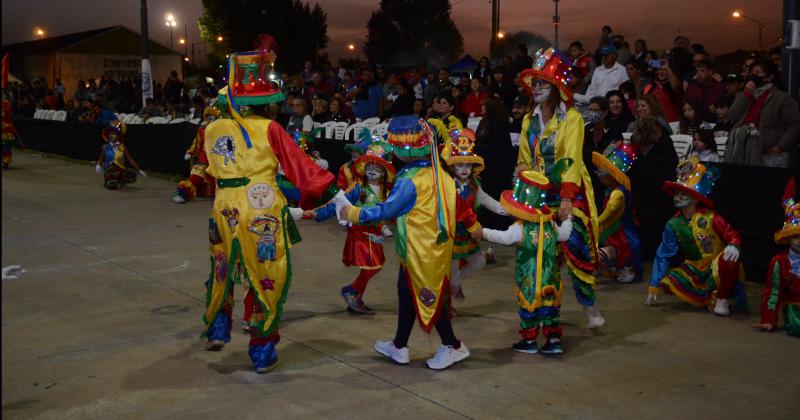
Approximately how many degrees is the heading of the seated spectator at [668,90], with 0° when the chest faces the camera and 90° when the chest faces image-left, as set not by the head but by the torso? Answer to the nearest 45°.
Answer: approximately 45°

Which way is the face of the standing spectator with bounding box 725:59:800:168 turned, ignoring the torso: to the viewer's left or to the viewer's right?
to the viewer's left

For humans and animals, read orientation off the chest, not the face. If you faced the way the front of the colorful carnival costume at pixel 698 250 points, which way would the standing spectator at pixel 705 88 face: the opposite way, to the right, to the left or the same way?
the same way

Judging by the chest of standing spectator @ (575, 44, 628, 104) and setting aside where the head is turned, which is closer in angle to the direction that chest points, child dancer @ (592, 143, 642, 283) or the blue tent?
the child dancer

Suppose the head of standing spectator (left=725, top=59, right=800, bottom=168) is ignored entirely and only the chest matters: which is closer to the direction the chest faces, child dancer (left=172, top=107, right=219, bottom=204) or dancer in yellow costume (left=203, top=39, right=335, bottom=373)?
the dancer in yellow costume

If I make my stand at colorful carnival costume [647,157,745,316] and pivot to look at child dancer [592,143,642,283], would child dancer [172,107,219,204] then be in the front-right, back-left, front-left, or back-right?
front-left

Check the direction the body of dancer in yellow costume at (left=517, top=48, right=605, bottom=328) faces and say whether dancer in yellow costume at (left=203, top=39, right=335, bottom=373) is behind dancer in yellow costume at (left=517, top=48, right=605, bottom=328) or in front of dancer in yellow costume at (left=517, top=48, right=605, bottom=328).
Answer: in front

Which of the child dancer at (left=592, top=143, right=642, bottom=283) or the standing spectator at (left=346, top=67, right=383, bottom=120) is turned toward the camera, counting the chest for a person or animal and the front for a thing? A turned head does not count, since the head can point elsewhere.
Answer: the standing spectator

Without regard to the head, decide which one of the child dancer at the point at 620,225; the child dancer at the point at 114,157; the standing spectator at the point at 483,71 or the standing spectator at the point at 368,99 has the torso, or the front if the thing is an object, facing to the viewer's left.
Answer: the child dancer at the point at 620,225

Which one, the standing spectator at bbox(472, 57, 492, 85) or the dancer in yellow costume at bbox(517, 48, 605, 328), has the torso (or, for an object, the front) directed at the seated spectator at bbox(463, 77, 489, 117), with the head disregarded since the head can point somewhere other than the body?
the standing spectator

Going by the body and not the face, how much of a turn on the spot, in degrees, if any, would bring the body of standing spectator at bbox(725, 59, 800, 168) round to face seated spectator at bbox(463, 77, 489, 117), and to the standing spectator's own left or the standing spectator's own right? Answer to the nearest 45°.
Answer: approximately 90° to the standing spectator's own right

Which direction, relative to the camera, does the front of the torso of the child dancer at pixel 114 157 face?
toward the camera
